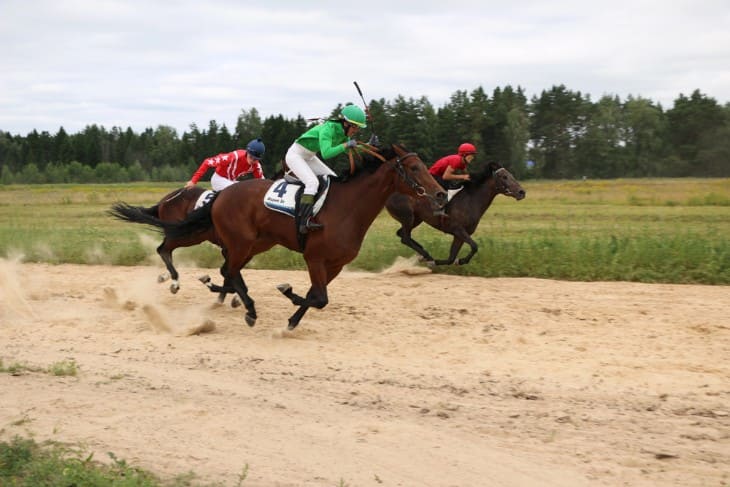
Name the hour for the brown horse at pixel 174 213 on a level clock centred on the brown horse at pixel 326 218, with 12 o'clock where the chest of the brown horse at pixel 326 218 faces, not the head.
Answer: the brown horse at pixel 174 213 is roughly at 8 o'clock from the brown horse at pixel 326 218.

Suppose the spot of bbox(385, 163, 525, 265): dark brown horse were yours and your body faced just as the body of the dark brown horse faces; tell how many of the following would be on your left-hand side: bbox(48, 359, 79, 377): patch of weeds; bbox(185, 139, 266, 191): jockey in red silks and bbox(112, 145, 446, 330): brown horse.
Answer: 0

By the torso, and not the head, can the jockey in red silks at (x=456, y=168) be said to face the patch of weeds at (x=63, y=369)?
no

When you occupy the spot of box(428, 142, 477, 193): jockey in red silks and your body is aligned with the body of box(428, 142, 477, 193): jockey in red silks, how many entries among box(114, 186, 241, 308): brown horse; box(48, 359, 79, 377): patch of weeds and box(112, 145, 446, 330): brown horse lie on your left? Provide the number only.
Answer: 0

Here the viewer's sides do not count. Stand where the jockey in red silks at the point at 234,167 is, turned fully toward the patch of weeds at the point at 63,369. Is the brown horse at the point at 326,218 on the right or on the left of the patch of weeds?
left

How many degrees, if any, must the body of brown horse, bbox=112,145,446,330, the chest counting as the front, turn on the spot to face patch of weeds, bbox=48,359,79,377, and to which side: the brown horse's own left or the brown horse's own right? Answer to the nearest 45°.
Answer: approximately 135° to the brown horse's own right

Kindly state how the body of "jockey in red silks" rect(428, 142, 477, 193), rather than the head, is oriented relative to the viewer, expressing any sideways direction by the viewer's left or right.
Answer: facing to the right of the viewer

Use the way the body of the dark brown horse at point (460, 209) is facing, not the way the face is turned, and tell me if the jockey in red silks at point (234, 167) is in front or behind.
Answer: behind

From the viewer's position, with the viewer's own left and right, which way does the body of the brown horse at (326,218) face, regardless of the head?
facing to the right of the viewer

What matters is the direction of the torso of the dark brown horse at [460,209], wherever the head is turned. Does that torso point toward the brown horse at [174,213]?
no

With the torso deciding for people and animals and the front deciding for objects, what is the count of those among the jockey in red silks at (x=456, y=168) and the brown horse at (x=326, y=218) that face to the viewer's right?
2

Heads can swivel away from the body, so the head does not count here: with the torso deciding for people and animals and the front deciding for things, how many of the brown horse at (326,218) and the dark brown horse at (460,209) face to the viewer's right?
2

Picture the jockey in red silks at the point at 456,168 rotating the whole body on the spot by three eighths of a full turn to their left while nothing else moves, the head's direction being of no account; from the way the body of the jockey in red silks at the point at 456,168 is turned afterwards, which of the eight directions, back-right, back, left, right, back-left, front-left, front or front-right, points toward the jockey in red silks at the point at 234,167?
left

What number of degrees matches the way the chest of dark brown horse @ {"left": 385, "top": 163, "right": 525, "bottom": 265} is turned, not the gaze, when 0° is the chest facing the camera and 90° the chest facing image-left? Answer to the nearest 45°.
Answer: approximately 270°

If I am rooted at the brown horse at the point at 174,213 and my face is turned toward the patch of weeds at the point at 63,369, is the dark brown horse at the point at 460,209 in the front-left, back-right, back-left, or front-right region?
back-left
